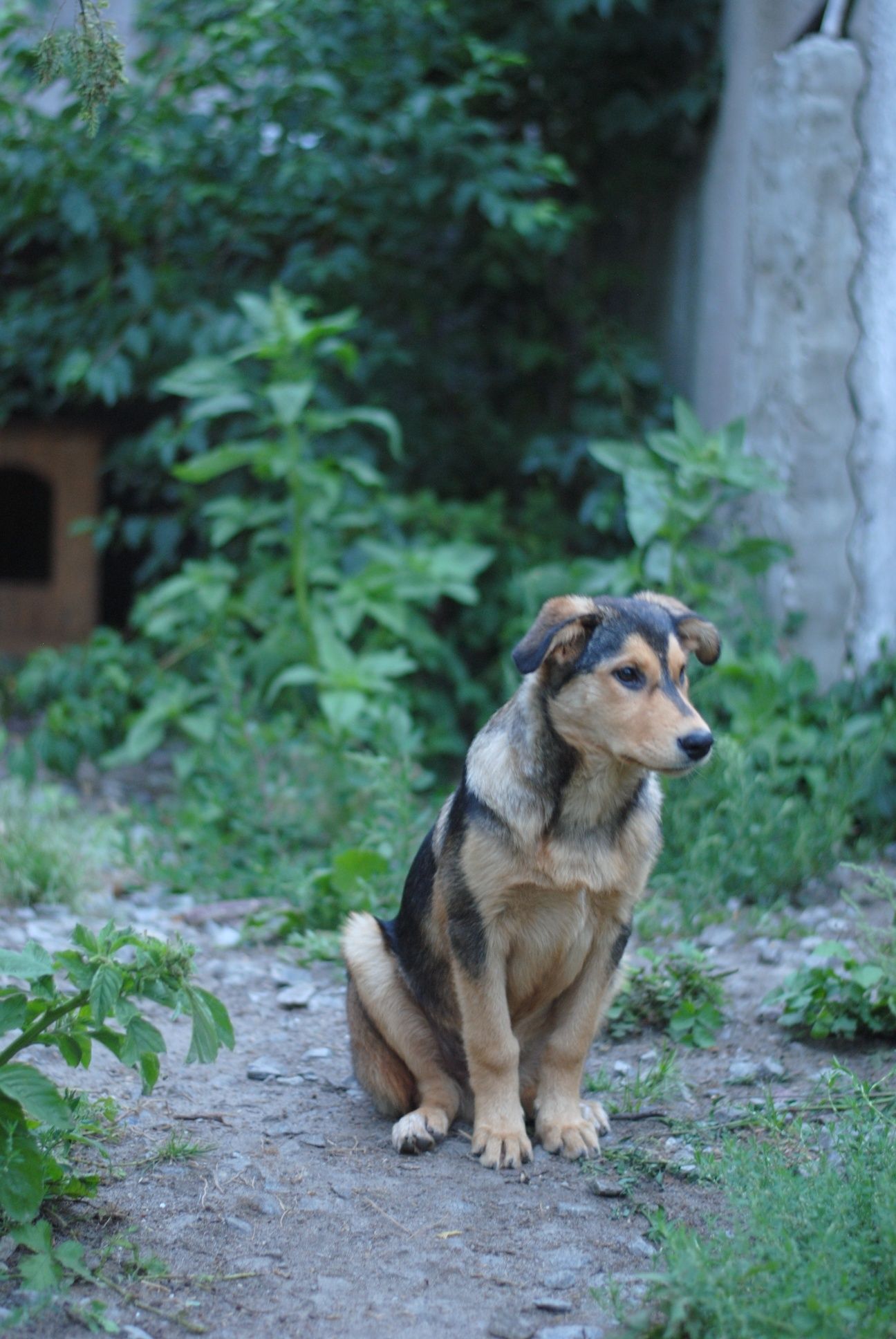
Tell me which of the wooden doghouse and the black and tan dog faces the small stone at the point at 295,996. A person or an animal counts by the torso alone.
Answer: the wooden doghouse

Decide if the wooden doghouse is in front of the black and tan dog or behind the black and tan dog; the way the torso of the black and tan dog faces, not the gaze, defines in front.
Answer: behind

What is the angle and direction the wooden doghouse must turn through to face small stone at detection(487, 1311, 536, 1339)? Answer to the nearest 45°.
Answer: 0° — it already faces it

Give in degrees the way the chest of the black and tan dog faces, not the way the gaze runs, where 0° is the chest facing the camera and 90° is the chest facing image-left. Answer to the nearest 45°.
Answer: approximately 315°

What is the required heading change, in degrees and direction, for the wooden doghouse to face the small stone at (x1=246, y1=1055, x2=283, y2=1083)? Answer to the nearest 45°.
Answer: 0° — it already faces it

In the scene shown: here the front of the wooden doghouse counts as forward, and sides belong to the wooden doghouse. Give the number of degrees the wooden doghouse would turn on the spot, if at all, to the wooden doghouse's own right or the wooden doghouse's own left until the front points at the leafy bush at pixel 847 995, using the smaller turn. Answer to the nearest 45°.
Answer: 0° — it already faces it

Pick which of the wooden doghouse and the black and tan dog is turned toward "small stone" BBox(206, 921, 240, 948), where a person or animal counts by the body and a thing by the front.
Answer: the wooden doghouse

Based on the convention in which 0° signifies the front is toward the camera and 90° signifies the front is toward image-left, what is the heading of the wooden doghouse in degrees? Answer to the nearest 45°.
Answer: approximately 0°
